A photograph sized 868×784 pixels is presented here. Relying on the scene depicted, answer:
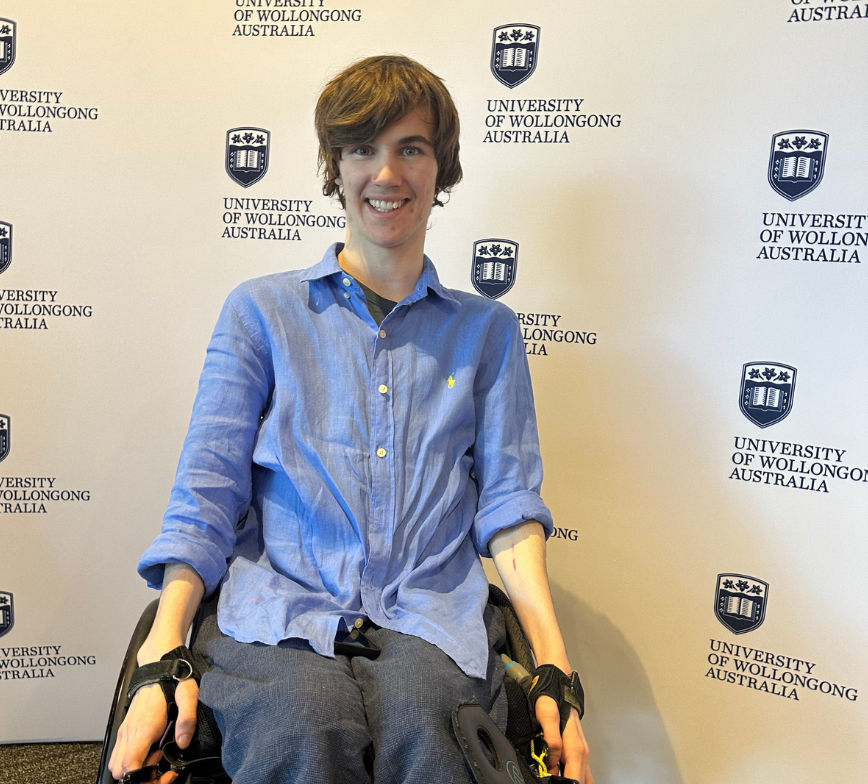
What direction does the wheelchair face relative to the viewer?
toward the camera

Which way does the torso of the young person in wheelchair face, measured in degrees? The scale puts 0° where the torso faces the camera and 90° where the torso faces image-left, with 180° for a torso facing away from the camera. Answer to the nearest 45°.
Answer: approximately 0°
